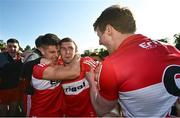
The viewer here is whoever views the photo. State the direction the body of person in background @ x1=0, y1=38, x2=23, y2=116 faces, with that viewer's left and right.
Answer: facing the viewer and to the right of the viewer

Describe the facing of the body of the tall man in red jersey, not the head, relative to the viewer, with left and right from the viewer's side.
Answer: facing away from the viewer and to the left of the viewer
